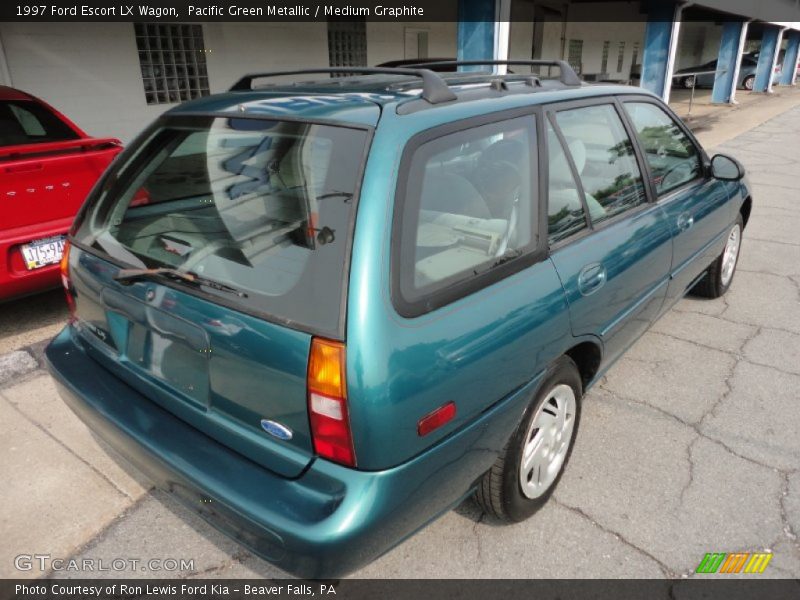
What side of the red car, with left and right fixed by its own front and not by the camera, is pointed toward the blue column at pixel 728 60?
right

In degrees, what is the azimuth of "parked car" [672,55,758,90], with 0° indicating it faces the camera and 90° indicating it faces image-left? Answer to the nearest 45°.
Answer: approximately 90°

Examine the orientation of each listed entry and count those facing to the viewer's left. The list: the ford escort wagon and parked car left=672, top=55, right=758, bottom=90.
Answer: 1

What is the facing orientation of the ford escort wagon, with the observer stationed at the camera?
facing away from the viewer and to the right of the viewer

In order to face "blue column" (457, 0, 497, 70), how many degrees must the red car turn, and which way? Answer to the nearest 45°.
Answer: approximately 90° to its right

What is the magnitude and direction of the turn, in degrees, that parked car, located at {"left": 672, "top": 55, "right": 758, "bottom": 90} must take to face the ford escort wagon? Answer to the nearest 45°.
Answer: approximately 90° to its left

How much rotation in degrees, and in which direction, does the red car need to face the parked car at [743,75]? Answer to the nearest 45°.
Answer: approximately 90° to its right

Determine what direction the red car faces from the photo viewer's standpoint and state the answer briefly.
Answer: facing away from the viewer and to the left of the viewer

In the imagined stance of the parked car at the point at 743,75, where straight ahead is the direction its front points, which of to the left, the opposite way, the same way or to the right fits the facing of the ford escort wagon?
to the right
